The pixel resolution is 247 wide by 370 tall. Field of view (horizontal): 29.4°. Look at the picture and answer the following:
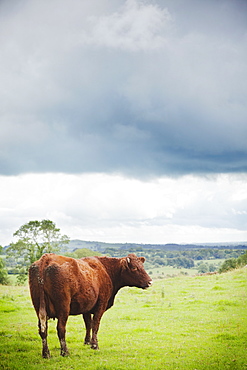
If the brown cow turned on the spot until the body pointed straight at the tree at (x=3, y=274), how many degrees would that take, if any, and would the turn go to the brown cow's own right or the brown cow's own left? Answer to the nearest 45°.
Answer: approximately 45° to the brown cow's own left

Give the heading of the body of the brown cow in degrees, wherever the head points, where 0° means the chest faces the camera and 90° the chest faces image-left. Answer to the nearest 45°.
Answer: approximately 225°
